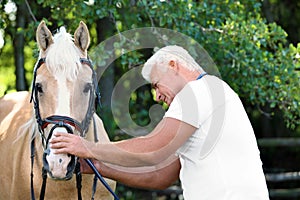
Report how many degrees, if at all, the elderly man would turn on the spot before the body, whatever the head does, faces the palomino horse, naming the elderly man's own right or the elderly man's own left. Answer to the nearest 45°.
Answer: approximately 45° to the elderly man's own right

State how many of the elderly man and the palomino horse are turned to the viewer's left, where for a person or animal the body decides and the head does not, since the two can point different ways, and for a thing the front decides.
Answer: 1

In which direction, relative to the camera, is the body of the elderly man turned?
to the viewer's left

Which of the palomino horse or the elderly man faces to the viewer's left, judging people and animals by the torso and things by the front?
the elderly man

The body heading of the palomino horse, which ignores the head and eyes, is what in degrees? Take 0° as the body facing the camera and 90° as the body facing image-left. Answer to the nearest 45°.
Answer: approximately 315°
